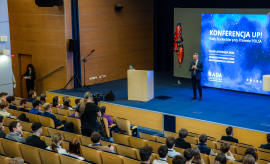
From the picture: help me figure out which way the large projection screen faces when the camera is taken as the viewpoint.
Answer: facing the viewer and to the left of the viewer

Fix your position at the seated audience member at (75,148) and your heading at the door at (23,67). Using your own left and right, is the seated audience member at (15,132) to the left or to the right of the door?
left

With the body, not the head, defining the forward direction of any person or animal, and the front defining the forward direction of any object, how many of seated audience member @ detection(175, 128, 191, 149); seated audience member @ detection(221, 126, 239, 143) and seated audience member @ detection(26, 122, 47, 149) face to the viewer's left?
0

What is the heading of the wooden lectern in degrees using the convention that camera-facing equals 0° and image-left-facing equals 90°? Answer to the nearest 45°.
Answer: approximately 45°

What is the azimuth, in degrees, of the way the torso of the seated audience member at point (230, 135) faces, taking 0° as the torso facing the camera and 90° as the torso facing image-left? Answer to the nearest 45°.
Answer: approximately 225°

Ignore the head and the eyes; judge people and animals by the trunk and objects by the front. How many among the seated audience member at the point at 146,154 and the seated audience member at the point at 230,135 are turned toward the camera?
0

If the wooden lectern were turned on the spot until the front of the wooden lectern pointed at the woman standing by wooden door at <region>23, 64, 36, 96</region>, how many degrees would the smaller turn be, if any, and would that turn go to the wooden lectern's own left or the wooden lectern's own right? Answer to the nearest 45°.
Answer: approximately 90° to the wooden lectern's own right

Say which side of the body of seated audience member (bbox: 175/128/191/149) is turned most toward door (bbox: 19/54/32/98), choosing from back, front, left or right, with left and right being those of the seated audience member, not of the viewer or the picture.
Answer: left

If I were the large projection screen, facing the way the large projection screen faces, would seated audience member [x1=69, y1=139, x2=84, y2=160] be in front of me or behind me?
in front

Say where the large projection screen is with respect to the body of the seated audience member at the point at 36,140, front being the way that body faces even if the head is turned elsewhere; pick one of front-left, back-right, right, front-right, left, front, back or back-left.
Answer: front

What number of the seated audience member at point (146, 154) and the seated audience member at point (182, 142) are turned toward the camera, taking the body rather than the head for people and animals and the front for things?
0

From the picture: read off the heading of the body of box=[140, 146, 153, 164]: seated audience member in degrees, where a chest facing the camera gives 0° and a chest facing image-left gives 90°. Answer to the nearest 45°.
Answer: approximately 225°

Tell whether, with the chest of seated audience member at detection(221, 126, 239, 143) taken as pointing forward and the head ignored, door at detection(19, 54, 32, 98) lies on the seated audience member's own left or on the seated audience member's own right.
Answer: on the seated audience member's own left

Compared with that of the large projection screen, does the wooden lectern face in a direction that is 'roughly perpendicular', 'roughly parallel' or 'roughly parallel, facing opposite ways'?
roughly parallel

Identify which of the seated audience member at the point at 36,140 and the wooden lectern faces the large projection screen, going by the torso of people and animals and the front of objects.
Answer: the seated audience member

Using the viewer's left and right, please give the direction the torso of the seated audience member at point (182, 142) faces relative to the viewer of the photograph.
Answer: facing away from the viewer and to the right of the viewer

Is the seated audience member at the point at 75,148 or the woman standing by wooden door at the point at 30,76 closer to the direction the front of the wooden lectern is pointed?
the seated audience member

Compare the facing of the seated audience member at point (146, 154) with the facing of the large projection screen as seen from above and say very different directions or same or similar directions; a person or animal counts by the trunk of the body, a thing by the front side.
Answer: very different directions

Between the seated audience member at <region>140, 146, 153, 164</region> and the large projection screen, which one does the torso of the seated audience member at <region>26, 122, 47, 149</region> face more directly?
the large projection screen
